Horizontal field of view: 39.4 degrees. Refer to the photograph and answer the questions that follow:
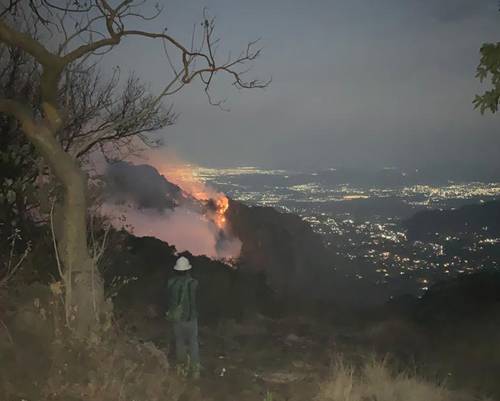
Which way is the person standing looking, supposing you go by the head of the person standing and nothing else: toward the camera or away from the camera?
away from the camera

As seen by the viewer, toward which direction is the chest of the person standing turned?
away from the camera
